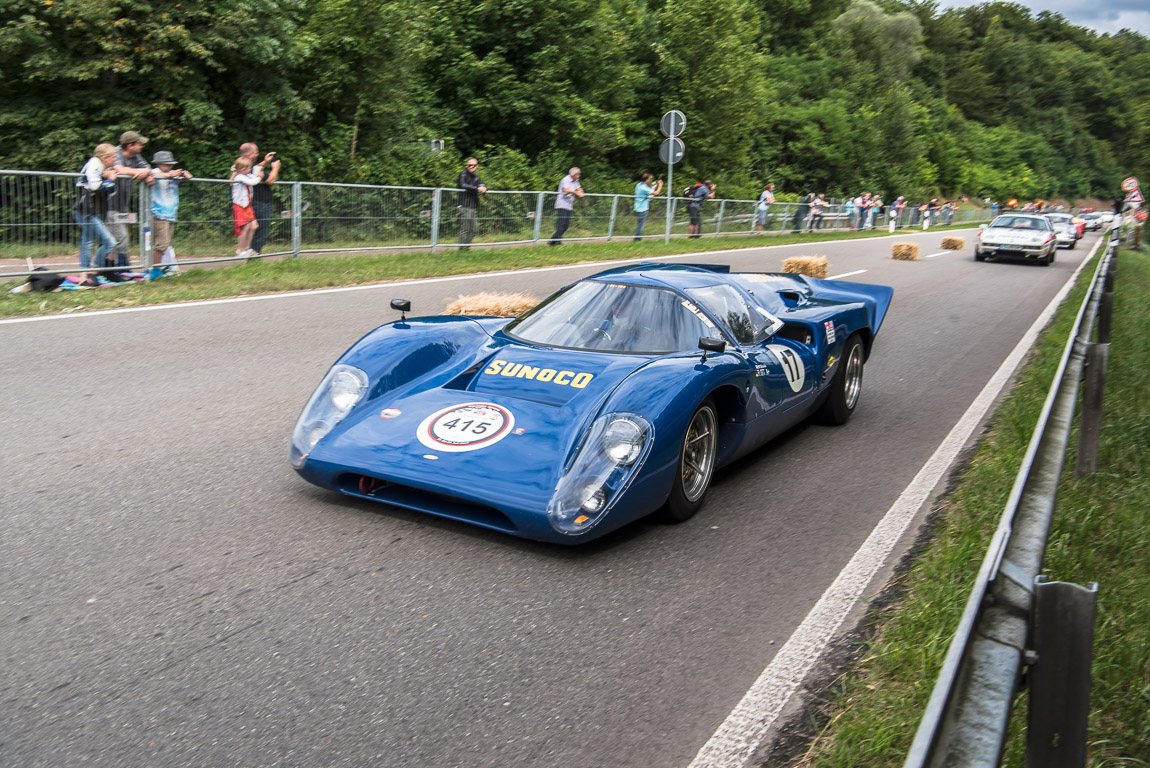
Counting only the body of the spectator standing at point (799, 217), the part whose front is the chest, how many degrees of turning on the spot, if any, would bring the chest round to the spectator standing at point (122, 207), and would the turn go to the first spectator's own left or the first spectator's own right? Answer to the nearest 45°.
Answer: approximately 90° to the first spectator's own right

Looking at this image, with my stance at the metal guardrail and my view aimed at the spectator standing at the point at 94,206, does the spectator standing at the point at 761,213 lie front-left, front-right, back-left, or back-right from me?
front-right

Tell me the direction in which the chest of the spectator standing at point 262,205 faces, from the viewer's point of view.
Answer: to the viewer's right

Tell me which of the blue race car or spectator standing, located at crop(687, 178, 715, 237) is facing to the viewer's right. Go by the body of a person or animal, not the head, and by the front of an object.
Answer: the spectator standing

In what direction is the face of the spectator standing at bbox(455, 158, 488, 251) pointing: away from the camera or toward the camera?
toward the camera

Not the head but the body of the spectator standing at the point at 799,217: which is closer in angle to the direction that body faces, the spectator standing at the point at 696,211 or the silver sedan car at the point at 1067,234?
the silver sedan car

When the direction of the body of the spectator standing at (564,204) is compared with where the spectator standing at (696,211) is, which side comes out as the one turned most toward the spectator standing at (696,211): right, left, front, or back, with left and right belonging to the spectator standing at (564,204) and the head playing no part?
left

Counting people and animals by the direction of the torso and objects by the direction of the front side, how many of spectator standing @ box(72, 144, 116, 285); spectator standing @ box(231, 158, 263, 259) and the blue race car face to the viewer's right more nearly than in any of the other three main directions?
2

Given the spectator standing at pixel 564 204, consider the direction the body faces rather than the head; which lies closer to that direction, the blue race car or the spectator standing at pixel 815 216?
the blue race car

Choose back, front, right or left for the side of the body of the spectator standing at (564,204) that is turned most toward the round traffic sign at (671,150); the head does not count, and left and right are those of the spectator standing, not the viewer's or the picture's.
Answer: left

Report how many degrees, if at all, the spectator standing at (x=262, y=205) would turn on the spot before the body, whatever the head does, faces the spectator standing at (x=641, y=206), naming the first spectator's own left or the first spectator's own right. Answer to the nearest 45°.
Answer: approximately 45° to the first spectator's own left

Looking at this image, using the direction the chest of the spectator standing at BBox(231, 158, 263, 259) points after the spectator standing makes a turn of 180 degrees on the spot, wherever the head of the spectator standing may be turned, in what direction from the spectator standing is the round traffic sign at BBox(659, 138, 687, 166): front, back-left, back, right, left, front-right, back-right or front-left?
back-right

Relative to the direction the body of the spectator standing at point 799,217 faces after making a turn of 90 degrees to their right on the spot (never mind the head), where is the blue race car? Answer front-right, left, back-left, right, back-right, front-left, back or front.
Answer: front
